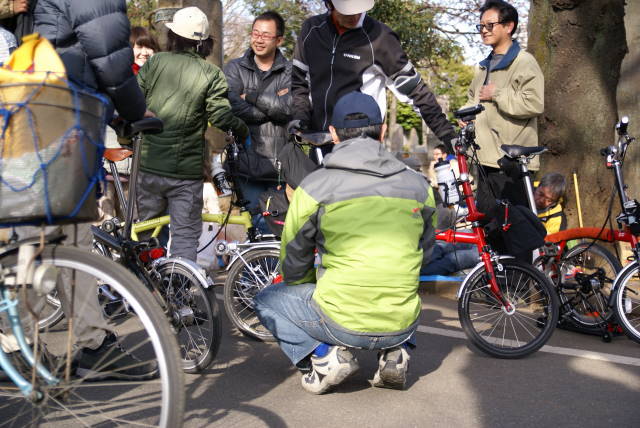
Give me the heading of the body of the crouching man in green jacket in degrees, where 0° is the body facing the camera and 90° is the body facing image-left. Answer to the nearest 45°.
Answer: approximately 180°

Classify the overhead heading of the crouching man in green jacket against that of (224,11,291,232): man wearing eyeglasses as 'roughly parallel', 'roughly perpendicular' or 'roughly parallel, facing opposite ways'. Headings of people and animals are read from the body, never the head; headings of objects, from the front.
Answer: roughly parallel, facing opposite ways

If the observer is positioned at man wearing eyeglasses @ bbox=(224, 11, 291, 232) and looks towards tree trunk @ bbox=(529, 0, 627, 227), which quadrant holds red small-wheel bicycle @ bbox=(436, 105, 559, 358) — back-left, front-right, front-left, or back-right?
front-right

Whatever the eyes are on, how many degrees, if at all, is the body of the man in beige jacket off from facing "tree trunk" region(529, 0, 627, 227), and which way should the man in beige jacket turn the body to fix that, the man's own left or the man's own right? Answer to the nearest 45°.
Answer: approximately 180°

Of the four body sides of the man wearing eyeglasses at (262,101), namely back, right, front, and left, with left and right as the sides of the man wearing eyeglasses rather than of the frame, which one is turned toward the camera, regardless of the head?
front

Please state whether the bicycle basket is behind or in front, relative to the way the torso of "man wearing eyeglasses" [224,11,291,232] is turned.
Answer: in front

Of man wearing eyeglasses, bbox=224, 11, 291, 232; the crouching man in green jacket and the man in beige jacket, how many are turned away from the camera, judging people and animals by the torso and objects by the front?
1

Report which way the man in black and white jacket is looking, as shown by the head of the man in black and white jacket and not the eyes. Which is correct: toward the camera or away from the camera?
toward the camera

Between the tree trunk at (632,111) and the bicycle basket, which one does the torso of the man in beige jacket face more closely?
the bicycle basket

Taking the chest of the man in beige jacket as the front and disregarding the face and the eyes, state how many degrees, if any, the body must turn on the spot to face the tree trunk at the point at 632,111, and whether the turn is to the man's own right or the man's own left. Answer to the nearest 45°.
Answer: approximately 180°

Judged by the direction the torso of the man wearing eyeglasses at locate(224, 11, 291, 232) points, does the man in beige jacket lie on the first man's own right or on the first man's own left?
on the first man's own left

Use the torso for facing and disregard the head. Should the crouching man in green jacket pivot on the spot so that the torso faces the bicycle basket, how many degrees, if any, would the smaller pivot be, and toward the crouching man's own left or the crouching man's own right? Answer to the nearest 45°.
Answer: approximately 135° to the crouching man's own left

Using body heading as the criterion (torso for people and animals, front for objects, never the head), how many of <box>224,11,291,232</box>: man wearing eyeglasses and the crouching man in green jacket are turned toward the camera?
1

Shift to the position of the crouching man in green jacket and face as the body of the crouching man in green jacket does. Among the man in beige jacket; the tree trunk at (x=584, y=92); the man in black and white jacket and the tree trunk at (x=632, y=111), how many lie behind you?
0

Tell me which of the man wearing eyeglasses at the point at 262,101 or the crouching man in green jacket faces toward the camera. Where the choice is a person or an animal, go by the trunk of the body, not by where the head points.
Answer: the man wearing eyeglasses

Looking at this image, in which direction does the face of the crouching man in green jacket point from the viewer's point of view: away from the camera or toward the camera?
away from the camera
